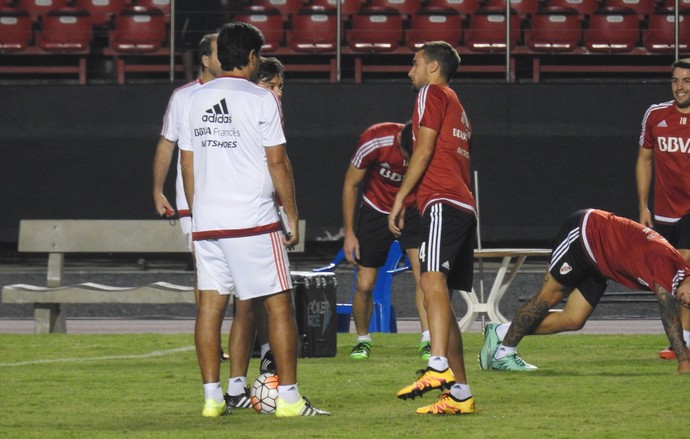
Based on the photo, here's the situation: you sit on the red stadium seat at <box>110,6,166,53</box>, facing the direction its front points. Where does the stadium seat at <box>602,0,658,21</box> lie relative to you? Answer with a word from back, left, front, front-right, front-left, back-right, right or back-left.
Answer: left

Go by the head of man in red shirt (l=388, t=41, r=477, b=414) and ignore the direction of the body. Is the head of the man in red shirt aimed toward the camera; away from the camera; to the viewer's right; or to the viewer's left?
to the viewer's left

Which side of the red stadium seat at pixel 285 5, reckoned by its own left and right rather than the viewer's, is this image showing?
front

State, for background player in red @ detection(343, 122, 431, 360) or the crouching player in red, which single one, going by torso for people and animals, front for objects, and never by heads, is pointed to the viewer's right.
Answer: the crouching player in red

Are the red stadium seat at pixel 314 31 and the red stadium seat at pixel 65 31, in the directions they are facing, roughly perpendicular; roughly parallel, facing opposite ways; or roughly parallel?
roughly parallel

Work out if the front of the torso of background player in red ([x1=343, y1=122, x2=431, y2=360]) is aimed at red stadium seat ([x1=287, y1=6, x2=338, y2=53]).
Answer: no

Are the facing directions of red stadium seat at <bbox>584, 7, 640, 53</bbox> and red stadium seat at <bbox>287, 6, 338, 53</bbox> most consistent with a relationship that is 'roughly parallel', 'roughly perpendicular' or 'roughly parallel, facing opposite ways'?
roughly parallel

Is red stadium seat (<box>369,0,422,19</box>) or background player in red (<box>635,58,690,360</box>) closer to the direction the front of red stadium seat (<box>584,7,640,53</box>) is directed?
the background player in red

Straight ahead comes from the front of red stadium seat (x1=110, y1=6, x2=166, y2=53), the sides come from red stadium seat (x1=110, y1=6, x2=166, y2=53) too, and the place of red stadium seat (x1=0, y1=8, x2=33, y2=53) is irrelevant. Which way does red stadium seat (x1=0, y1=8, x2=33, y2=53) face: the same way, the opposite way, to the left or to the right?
the same way

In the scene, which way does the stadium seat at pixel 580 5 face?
toward the camera

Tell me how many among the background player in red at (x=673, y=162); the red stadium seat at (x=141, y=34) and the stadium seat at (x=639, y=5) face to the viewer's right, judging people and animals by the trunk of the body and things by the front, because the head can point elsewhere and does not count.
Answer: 0

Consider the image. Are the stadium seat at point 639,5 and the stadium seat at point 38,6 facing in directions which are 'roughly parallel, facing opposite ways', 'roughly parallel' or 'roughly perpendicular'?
roughly parallel

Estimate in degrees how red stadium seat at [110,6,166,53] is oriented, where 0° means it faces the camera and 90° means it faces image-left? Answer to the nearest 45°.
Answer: approximately 0°

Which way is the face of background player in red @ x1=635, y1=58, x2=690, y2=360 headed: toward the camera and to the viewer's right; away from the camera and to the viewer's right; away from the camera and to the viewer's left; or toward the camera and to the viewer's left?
toward the camera and to the viewer's left

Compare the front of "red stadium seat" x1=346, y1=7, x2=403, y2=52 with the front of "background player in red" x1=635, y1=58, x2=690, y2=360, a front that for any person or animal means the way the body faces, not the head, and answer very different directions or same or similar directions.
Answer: same or similar directions

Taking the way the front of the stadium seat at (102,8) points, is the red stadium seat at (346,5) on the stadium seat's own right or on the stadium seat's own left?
on the stadium seat's own left

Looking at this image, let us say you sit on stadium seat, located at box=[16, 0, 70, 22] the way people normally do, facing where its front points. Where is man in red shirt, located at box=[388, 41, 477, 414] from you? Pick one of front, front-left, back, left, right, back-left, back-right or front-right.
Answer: front

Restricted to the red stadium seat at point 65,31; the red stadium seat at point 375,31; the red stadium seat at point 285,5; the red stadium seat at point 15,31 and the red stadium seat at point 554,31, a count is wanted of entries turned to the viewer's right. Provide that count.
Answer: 0

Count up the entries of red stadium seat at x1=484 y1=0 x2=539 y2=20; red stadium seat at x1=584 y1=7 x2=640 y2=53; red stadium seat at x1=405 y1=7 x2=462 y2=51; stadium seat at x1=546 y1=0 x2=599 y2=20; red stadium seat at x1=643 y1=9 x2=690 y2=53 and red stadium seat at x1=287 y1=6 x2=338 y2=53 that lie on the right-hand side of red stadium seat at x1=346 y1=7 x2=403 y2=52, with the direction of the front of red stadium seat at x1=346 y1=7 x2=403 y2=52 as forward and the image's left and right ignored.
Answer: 1

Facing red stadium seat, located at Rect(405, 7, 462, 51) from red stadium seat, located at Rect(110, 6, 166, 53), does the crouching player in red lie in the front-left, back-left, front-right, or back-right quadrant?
front-right
